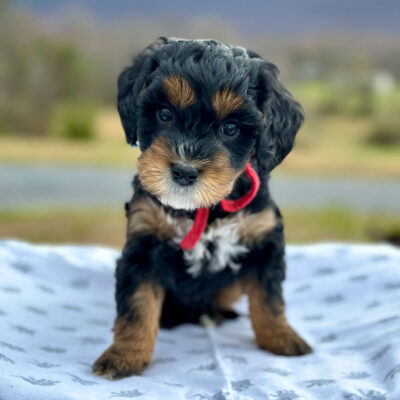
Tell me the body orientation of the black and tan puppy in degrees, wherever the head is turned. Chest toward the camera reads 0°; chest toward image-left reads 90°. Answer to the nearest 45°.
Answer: approximately 0°
